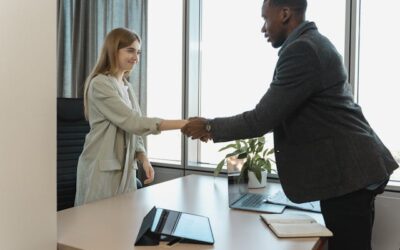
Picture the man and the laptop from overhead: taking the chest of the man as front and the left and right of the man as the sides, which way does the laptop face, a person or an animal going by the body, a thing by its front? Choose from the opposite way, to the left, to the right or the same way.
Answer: the opposite way

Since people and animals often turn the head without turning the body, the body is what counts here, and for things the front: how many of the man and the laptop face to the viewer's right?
1

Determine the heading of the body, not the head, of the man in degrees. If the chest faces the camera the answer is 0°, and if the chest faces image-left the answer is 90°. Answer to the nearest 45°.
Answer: approximately 90°

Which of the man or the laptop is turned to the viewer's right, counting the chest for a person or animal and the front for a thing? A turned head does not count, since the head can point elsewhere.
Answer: the laptop

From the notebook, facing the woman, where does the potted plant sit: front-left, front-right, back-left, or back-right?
front-right

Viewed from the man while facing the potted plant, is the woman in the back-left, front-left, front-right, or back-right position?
front-left

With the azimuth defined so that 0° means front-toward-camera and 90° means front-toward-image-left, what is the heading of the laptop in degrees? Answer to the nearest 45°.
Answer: approximately 270°

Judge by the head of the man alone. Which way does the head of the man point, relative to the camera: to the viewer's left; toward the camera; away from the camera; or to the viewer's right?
to the viewer's left
